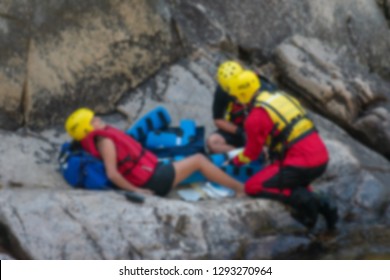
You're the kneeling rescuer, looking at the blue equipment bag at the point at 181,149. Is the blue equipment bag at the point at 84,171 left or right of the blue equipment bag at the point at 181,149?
left

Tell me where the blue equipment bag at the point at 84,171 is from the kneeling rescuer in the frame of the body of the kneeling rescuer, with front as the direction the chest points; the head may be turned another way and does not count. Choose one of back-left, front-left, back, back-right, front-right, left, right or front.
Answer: front-left

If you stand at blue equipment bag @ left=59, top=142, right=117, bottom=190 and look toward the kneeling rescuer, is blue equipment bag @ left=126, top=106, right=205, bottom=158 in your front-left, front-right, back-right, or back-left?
front-left

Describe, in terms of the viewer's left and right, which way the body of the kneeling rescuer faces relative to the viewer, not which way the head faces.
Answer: facing away from the viewer and to the left of the viewer

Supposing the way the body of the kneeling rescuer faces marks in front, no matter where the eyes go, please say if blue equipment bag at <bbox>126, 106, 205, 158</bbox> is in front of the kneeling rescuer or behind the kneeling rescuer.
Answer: in front
